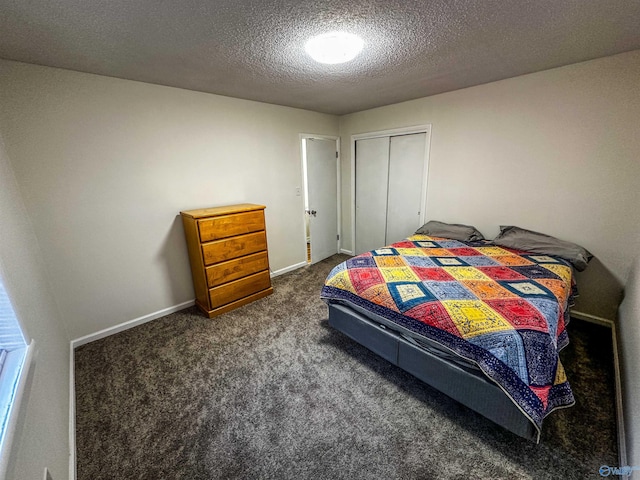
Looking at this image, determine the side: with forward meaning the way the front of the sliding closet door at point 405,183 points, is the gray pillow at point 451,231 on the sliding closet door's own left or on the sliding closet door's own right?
on the sliding closet door's own left

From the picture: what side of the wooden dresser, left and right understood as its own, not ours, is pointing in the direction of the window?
right

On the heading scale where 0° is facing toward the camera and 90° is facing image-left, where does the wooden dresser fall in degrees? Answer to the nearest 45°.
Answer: approximately 315°

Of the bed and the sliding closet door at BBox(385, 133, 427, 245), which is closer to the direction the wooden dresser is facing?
the bed

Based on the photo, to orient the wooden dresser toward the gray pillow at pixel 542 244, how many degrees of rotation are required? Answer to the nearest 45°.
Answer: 0° — it already faces it

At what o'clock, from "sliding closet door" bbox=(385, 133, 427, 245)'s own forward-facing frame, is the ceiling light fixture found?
The ceiling light fixture is roughly at 11 o'clock from the sliding closet door.

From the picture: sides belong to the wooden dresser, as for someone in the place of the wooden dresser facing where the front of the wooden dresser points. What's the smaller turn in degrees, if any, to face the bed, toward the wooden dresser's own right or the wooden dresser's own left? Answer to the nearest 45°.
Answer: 0° — it already faces it

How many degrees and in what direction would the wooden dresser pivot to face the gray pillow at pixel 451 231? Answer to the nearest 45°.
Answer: approximately 45° to its left

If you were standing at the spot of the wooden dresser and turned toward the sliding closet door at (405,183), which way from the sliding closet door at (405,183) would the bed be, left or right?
right

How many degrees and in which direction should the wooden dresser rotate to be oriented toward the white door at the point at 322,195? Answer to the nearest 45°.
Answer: approximately 90° to its left

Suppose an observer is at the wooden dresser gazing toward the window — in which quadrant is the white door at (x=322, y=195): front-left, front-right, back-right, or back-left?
back-left

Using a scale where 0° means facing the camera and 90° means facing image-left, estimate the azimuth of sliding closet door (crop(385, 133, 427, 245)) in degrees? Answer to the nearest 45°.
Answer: approximately 45°

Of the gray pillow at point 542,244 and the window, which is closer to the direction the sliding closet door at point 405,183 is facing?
the window

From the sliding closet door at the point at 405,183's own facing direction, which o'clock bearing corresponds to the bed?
The bed is roughly at 10 o'clock from the sliding closet door.

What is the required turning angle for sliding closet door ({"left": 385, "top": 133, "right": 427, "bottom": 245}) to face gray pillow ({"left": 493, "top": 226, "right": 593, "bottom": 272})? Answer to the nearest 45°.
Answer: approximately 90° to its left

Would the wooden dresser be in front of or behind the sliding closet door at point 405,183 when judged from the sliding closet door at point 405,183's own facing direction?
in front
